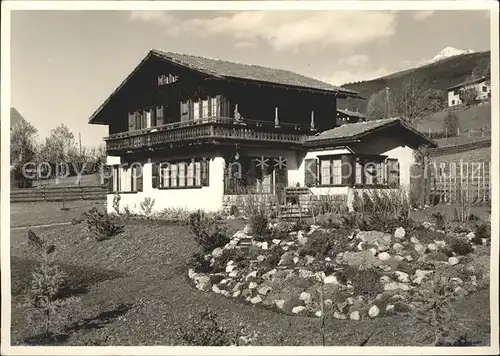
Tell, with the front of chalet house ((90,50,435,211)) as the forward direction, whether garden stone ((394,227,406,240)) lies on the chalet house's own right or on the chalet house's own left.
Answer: on the chalet house's own left

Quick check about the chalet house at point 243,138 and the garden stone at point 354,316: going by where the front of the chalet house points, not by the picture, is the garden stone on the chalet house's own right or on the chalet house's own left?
on the chalet house's own left

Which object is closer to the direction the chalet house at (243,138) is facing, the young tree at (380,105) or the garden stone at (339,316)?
the garden stone

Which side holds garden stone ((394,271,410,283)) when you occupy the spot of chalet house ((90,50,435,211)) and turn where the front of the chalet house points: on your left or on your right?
on your left

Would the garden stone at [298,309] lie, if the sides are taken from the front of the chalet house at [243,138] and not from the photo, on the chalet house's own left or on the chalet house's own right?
on the chalet house's own left

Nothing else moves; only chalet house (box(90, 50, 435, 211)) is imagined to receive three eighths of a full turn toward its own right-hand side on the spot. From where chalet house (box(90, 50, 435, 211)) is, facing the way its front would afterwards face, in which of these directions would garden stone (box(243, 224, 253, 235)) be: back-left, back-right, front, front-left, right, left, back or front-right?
back

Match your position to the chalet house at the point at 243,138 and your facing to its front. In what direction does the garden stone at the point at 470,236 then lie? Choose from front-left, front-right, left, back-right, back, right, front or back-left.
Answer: left

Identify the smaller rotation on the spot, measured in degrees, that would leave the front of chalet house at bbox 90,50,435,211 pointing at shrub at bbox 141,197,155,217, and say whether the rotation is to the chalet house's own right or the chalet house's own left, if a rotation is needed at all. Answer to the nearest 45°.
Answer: approximately 45° to the chalet house's own right

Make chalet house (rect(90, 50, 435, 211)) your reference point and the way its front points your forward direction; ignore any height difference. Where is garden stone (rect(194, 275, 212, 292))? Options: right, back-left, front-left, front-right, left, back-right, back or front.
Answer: front-left

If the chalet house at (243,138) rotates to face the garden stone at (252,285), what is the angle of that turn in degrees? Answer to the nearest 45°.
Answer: approximately 45° to its left

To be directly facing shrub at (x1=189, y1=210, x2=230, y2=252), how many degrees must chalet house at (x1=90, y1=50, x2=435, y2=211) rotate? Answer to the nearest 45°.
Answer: approximately 45° to its left

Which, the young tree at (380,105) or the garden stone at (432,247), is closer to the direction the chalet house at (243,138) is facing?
the garden stone

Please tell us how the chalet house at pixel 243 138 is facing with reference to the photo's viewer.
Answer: facing the viewer and to the left of the viewer

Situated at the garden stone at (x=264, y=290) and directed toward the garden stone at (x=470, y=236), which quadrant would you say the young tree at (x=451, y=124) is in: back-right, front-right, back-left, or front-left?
front-left
